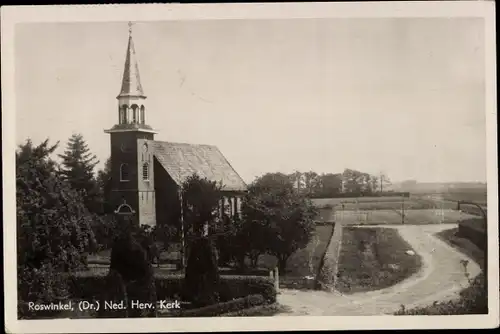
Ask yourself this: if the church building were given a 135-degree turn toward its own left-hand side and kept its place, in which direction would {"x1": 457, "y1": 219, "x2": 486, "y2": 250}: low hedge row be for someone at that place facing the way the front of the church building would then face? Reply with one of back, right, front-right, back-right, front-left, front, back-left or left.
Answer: front

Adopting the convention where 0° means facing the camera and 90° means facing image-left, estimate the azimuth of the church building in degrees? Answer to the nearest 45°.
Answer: approximately 45°

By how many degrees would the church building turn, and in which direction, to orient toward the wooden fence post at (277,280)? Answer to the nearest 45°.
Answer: approximately 45° to its left

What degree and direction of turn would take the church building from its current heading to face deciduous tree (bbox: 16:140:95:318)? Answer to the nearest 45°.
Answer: approximately 45° to its right
